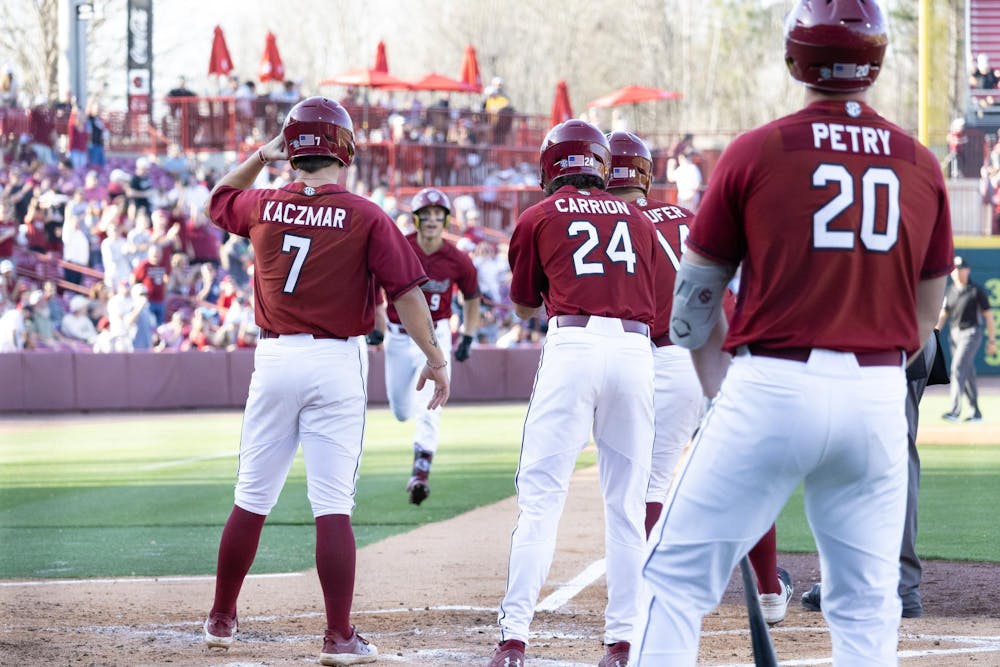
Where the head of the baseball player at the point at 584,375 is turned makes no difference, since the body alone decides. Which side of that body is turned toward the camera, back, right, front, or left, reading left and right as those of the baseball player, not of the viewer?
back

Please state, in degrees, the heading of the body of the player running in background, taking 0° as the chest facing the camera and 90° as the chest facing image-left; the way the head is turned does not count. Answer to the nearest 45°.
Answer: approximately 0°

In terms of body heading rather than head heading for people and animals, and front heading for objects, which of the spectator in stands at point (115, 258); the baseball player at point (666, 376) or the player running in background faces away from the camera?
the baseball player

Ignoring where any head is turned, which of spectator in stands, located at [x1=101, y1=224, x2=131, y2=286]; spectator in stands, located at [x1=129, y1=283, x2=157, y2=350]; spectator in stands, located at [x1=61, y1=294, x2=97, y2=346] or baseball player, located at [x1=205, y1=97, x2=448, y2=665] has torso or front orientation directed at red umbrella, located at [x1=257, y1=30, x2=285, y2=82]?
the baseball player

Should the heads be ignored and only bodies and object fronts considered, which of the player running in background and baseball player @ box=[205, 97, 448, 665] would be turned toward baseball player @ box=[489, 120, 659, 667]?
the player running in background

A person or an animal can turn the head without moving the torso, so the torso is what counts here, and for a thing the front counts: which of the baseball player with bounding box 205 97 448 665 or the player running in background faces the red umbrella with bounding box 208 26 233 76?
the baseball player

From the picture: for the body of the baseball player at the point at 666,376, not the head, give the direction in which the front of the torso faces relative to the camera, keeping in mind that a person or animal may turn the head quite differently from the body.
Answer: away from the camera

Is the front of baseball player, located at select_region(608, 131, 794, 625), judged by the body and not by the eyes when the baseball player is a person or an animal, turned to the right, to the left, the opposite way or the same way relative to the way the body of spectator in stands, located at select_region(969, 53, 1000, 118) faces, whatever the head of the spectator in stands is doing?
the opposite way

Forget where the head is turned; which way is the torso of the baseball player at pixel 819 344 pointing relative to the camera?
away from the camera

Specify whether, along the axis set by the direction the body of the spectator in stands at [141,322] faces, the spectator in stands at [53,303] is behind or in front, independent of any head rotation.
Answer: behind
